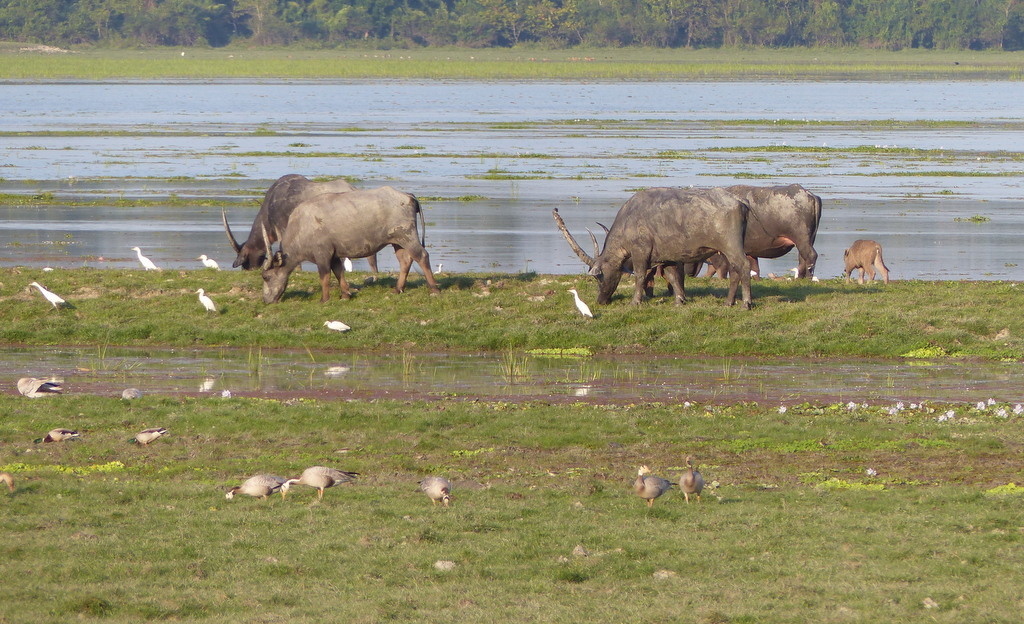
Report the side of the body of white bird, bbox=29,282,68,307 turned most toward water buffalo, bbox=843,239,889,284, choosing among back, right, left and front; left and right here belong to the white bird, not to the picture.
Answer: back

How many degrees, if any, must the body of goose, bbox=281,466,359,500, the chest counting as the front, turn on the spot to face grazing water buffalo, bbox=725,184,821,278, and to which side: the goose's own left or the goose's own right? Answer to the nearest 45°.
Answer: approximately 135° to the goose's own right

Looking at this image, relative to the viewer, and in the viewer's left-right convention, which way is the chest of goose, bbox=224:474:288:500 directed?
facing to the left of the viewer

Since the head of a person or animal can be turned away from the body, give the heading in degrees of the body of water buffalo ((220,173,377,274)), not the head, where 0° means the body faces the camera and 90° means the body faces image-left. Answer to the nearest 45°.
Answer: approximately 90°

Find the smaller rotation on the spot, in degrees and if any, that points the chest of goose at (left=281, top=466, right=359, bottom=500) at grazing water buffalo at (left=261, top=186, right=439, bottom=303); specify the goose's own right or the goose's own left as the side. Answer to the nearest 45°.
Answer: approximately 90° to the goose's own right

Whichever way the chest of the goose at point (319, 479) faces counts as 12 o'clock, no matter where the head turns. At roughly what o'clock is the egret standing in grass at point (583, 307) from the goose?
The egret standing in grass is roughly at 4 o'clock from the goose.

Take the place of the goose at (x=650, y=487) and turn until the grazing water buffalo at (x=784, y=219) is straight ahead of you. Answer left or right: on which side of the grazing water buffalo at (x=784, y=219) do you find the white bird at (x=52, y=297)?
left

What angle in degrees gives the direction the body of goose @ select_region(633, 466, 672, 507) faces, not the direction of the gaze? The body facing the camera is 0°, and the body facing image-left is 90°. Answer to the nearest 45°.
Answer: approximately 45°

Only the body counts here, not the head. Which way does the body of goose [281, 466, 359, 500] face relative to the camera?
to the viewer's left

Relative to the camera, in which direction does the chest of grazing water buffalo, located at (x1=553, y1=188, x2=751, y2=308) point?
to the viewer's left

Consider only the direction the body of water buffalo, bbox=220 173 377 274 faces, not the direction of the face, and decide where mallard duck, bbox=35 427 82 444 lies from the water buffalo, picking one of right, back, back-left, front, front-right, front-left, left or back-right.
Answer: left

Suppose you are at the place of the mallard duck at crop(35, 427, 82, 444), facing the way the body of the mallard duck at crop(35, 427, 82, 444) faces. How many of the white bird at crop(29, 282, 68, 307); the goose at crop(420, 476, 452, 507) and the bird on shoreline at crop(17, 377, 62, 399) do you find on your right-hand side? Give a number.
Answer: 2

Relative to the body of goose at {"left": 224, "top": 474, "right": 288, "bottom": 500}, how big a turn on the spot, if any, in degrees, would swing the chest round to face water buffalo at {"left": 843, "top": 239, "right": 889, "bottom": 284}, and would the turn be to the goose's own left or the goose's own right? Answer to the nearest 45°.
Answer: approximately 135° to the goose's own right
